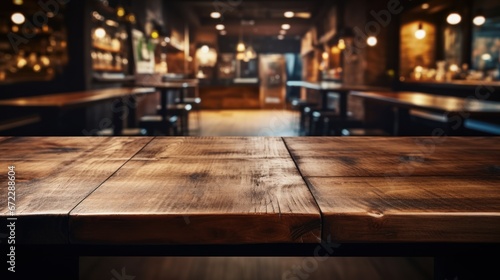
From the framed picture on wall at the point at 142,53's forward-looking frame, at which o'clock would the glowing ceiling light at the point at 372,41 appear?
The glowing ceiling light is roughly at 11 o'clock from the framed picture on wall.

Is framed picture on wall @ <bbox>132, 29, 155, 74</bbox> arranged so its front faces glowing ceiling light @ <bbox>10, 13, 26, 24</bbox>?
no

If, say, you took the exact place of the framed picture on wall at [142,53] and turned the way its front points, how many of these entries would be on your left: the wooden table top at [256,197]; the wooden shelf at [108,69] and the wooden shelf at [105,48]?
0

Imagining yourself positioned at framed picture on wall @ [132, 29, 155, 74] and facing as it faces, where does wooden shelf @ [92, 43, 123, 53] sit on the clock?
The wooden shelf is roughly at 2 o'clock from the framed picture on wall.

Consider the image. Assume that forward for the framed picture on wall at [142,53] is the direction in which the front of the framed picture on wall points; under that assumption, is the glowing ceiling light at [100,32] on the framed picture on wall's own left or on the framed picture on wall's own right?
on the framed picture on wall's own right

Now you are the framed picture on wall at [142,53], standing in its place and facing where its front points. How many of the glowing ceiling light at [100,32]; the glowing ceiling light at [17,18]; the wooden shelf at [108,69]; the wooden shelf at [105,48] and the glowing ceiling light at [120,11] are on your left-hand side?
0

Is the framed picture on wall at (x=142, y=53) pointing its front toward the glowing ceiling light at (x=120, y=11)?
no

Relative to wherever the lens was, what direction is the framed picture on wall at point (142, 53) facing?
facing the viewer and to the right of the viewer

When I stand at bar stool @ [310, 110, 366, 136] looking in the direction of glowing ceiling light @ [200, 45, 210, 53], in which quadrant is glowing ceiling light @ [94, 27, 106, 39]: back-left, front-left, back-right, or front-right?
front-left

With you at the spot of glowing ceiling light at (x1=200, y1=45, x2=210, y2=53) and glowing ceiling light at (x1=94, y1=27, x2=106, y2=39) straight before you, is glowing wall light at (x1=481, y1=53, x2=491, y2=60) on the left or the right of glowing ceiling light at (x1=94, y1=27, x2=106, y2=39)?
left

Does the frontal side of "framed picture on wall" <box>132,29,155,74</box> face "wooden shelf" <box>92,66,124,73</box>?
no

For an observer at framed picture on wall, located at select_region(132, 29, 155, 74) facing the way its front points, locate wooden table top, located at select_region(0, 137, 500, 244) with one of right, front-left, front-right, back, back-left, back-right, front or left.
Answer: front-right

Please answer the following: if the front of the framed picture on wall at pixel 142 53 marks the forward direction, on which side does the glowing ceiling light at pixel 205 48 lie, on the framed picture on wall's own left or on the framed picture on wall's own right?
on the framed picture on wall's own left

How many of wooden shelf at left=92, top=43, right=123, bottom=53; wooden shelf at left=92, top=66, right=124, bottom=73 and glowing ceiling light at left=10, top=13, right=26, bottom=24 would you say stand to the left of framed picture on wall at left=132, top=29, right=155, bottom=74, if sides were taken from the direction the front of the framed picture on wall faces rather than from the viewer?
0
